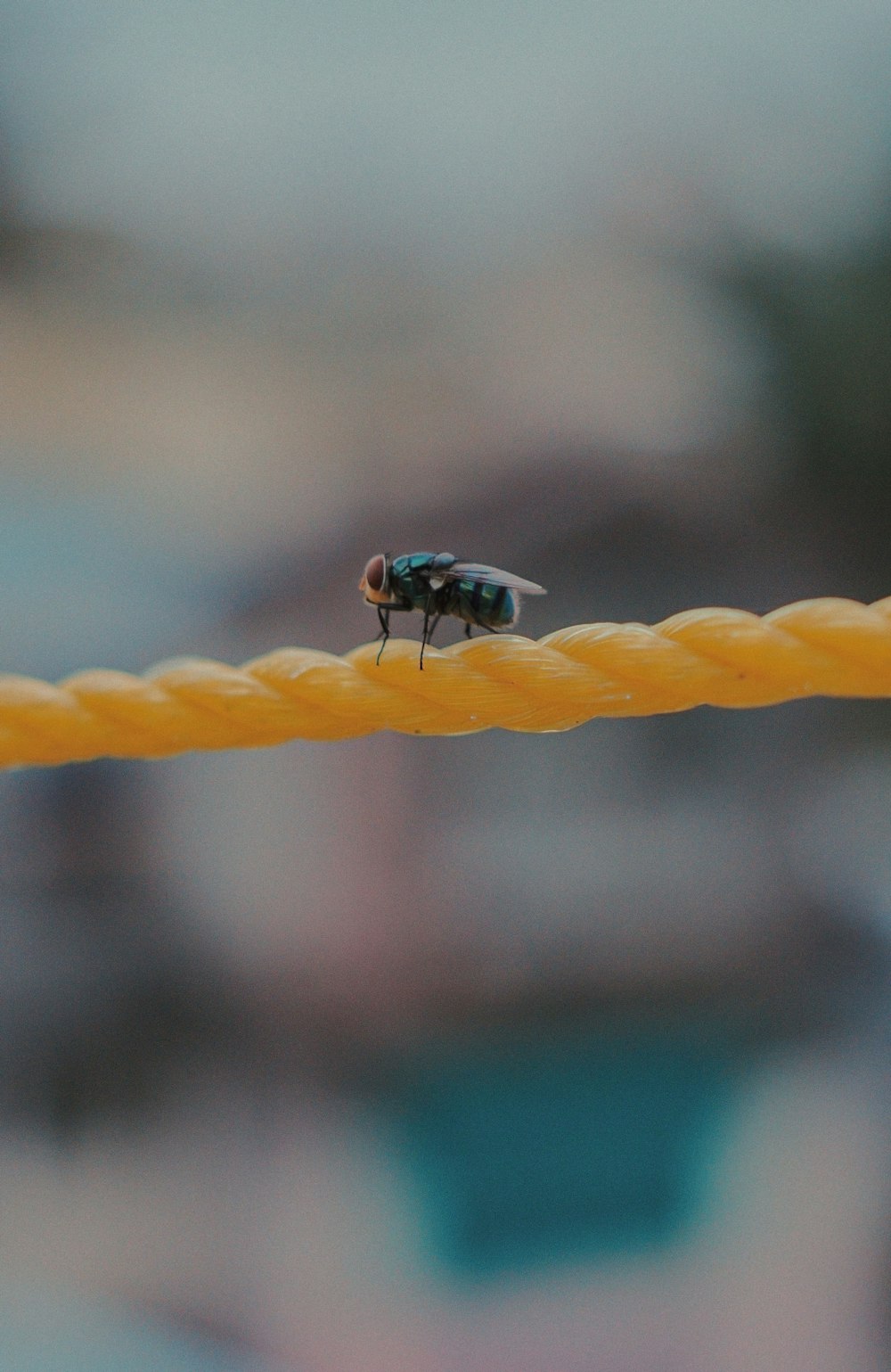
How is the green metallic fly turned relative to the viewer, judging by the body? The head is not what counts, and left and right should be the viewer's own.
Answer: facing to the left of the viewer
